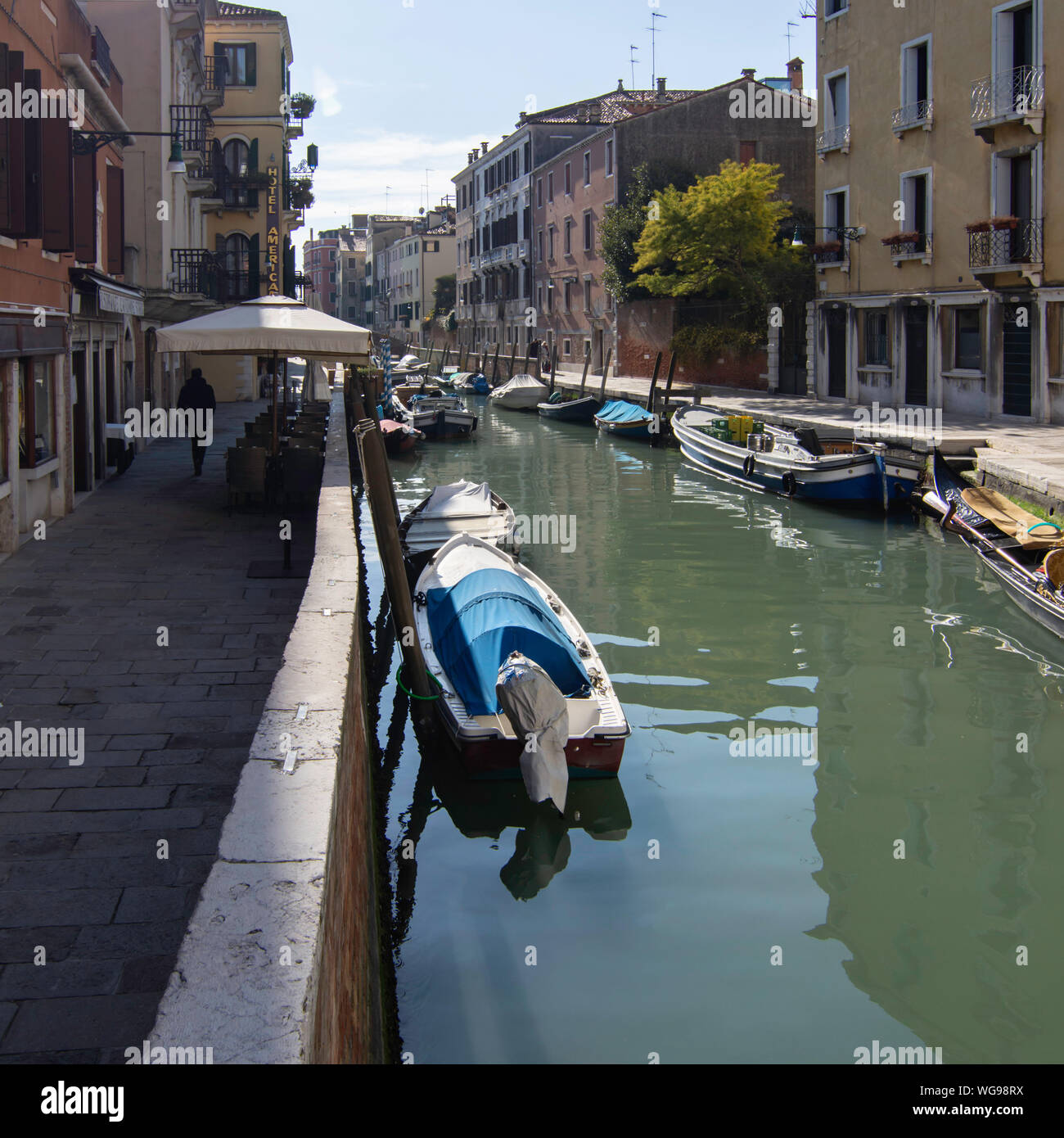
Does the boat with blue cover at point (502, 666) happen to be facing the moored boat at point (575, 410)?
yes

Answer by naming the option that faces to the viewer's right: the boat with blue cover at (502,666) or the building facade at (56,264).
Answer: the building facade

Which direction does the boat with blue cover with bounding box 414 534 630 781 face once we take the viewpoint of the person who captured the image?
facing away from the viewer

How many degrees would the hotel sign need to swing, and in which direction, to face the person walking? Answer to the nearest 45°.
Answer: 0° — it already faces them

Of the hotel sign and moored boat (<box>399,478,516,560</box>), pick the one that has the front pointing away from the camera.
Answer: the moored boat

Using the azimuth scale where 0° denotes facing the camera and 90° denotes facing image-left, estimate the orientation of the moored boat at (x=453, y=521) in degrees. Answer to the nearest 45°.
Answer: approximately 180°

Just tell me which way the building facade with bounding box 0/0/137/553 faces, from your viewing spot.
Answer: facing to the right of the viewer

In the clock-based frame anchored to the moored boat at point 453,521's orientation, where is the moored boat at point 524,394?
the moored boat at point 524,394 is roughly at 12 o'clock from the moored boat at point 453,521.

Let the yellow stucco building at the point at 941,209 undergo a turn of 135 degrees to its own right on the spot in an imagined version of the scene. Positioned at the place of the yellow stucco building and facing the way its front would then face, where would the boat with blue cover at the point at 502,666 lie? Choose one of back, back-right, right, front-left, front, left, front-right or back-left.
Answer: back

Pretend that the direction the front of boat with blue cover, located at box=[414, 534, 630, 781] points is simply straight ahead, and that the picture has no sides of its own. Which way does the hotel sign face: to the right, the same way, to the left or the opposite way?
the opposite way

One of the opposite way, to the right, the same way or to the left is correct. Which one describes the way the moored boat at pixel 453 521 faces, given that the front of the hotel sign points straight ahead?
the opposite way

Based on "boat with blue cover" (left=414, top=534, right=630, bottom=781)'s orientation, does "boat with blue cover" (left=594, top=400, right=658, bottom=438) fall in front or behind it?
in front

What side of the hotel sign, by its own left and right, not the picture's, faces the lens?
front

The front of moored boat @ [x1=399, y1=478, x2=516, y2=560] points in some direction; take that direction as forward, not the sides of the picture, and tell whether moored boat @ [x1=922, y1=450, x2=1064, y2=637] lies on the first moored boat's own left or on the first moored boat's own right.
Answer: on the first moored boat's own right

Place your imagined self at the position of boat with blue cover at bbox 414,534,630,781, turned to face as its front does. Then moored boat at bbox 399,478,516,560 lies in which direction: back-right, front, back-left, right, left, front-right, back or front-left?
front
